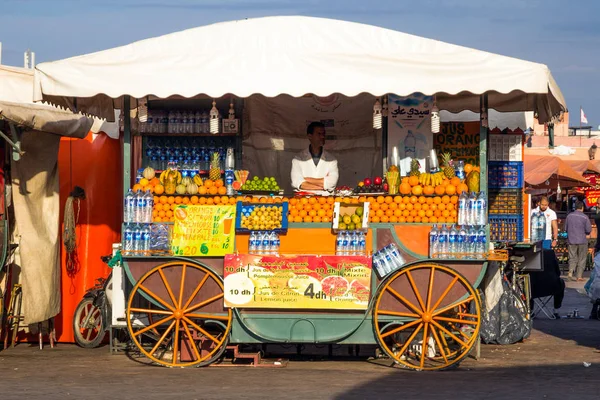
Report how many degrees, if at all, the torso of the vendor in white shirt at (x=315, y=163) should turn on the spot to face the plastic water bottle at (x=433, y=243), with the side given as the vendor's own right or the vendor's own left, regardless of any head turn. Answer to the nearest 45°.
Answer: approximately 45° to the vendor's own left

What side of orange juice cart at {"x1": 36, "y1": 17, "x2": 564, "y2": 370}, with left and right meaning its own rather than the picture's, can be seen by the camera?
front

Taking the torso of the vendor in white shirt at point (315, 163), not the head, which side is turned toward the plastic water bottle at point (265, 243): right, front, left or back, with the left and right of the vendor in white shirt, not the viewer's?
front

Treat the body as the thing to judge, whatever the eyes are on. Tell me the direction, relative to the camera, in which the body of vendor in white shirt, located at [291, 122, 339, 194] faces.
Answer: toward the camera

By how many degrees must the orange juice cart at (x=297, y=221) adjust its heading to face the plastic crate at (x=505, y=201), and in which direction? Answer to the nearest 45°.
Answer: approximately 135° to its left

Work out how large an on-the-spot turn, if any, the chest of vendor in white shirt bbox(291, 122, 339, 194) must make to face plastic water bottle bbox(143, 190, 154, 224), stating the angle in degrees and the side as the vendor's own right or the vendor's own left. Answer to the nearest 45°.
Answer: approximately 45° to the vendor's own right
